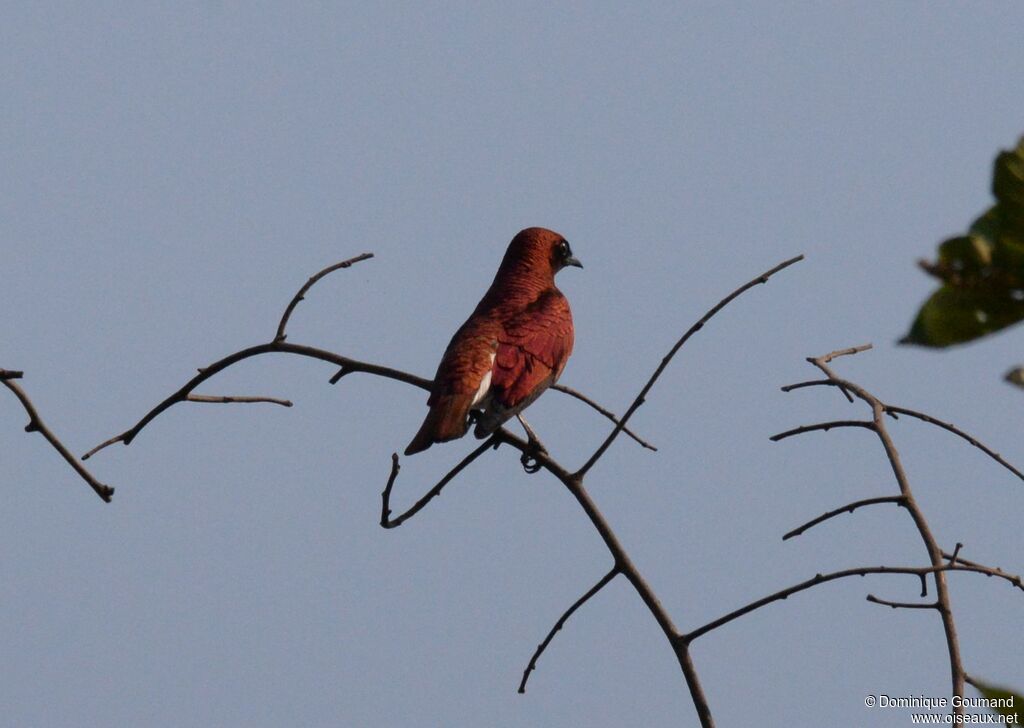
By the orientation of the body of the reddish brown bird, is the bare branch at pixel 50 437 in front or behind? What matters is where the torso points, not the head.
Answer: behind

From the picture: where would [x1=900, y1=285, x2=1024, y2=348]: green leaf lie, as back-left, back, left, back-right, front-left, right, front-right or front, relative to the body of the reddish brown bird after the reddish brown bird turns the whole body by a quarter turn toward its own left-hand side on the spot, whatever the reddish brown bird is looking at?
back-right

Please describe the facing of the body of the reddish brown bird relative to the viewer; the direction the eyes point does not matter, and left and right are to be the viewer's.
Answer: facing away from the viewer and to the right of the viewer

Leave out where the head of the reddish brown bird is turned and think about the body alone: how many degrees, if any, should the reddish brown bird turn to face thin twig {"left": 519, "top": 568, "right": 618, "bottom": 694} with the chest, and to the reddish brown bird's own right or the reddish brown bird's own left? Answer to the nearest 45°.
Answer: approximately 135° to the reddish brown bird's own right

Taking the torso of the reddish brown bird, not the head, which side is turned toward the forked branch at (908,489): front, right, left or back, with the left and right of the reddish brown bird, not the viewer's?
right
